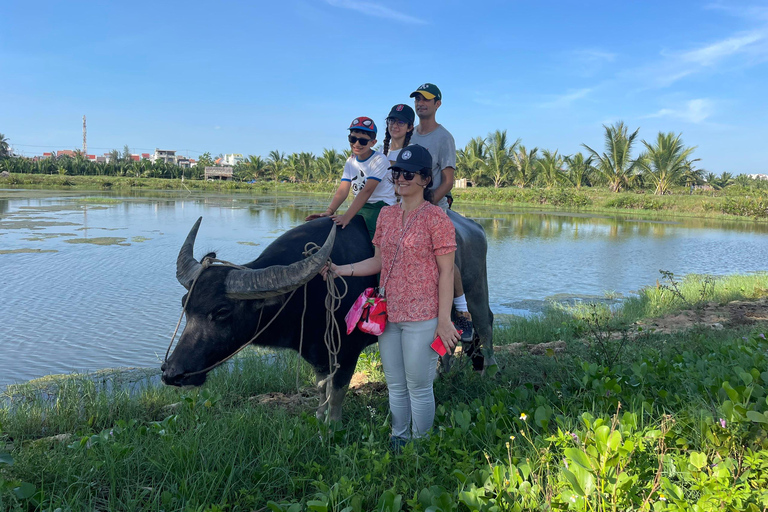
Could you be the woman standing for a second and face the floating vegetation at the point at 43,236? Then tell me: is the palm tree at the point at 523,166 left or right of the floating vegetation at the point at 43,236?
right

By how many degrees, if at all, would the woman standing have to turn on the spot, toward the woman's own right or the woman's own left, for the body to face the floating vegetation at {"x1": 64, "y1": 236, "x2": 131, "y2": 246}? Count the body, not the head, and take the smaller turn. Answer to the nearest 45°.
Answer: approximately 90° to the woman's own right

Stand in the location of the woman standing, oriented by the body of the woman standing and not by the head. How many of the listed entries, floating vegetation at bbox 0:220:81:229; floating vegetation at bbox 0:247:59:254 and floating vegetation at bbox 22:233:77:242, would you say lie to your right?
3

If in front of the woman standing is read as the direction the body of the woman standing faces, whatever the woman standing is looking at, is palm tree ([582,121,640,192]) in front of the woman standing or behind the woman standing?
behind

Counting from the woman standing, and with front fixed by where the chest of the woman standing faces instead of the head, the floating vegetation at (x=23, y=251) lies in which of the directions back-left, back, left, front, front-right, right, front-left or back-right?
right

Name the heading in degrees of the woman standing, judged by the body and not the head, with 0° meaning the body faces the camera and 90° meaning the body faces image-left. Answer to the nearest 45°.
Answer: approximately 45°

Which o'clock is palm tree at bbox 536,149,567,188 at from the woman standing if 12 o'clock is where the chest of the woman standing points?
The palm tree is roughly at 5 o'clock from the woman standing.

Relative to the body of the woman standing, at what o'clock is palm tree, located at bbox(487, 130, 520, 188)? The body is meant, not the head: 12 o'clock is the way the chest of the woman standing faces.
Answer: The palm tree is roughly at 5 o'clock from the woman standing.

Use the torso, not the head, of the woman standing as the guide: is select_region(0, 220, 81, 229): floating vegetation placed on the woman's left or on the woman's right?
on the woman's right

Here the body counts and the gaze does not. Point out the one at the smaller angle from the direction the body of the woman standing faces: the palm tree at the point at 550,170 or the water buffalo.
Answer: the water buffalo

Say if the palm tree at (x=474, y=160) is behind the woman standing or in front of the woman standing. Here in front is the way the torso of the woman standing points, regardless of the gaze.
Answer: behind
